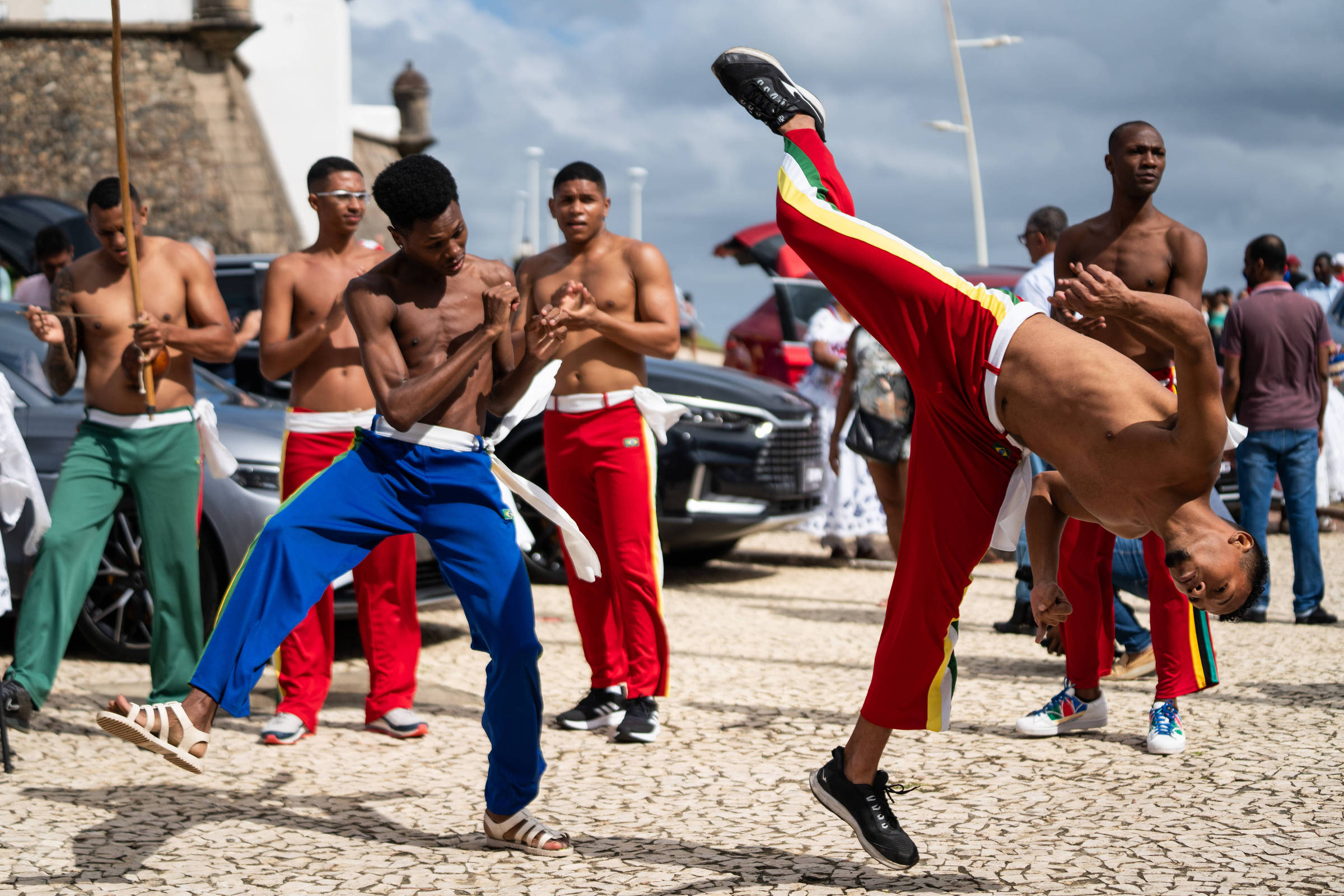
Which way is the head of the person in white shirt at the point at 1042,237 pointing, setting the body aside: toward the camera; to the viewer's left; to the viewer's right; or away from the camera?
to the viewer's left

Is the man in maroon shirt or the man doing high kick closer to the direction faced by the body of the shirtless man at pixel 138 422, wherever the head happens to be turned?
the man doing high kick

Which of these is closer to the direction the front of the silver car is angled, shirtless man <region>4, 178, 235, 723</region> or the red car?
the shirtless man

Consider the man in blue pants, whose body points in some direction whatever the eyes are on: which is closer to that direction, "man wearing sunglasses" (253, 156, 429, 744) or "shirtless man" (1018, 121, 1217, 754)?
the shirtless man

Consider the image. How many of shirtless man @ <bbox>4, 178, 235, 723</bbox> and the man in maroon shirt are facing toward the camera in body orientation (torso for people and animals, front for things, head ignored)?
1
